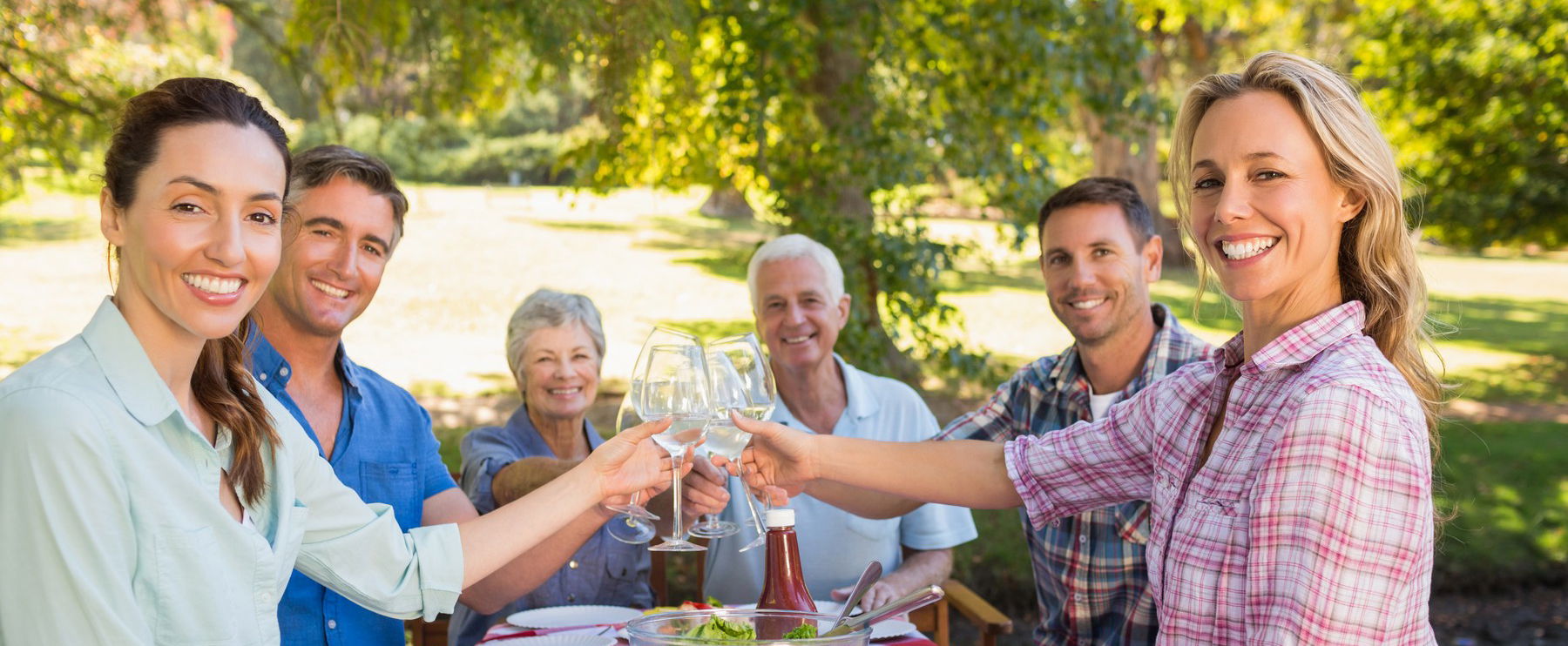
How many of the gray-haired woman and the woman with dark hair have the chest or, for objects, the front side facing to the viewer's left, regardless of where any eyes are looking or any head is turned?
0

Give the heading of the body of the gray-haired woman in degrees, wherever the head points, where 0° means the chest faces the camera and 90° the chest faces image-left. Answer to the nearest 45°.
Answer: approximately 0°

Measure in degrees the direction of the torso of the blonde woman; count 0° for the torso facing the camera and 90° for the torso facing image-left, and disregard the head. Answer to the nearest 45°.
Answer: approximately 45°

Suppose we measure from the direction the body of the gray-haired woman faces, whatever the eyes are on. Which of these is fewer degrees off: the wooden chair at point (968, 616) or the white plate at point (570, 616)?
the white plate

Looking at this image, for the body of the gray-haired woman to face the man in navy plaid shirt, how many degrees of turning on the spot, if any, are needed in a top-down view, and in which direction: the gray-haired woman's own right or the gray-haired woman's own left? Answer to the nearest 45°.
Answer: approximately 45° to the gray-haired woman's own left

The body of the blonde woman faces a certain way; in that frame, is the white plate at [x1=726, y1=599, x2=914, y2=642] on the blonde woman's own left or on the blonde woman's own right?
on the blonde woman's own right

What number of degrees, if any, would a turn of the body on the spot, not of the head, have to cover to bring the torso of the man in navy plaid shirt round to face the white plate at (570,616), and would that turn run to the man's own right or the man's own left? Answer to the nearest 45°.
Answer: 0° — they already face it

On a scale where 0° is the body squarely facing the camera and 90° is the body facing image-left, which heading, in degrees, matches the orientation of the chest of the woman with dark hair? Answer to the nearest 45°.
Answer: approximately 315°

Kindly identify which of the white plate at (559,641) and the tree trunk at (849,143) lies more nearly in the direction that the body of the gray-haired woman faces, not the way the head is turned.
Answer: the white plate

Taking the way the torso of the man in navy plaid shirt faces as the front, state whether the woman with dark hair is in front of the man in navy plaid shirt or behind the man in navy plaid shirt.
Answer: in front
